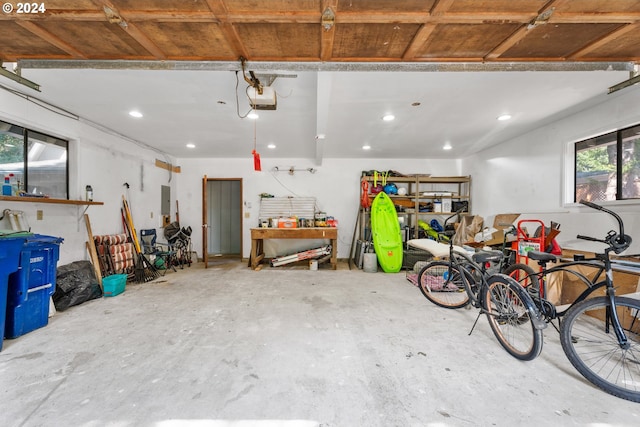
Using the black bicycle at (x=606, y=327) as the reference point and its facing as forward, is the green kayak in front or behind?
behind

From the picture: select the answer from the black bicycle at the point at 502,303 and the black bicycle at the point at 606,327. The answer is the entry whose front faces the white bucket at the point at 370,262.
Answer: the black bicycle at the point at 502,303

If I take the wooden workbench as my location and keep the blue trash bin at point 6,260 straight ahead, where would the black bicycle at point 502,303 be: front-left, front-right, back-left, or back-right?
front-left

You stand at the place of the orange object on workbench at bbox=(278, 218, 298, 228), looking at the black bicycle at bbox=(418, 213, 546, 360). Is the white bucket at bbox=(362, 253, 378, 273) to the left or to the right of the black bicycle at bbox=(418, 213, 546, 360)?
left

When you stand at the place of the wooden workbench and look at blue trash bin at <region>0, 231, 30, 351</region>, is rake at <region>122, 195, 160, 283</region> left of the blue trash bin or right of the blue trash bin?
right

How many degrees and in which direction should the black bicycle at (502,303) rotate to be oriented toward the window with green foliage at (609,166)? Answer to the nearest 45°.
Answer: approximately 90° to its right

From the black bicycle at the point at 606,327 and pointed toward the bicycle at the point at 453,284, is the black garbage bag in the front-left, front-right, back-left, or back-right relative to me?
front-left

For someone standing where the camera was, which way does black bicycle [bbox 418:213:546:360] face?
facing away from the viewer and to the left of the viewer

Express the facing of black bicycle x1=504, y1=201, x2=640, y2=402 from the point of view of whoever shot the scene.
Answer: facing the viewer and to the right of the viewer

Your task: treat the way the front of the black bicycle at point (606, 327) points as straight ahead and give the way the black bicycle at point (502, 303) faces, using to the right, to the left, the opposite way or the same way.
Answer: the opposite way

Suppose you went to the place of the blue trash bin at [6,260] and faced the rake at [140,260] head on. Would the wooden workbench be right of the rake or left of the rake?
right

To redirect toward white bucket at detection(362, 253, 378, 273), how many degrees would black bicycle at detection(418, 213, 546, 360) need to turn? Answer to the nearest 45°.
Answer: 0° — it already faces it

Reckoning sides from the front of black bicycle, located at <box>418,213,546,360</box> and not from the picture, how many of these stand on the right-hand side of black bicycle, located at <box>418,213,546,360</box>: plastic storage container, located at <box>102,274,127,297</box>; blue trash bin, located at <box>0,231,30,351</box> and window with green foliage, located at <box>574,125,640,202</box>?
1
